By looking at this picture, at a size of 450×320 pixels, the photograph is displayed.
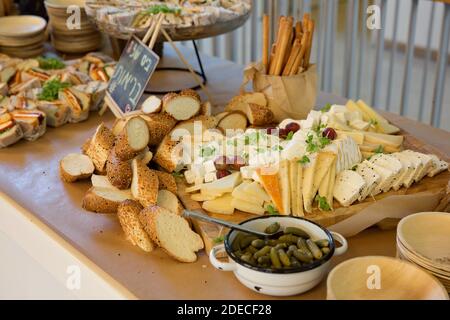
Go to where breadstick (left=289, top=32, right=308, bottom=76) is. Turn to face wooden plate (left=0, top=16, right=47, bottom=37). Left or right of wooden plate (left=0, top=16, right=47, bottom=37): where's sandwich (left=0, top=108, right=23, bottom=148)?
left

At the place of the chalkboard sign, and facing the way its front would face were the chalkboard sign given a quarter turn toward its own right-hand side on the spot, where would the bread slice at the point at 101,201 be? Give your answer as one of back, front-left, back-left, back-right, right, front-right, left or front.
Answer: back-left

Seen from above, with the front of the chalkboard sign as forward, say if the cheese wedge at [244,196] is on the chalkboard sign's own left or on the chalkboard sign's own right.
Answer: on the chalkboard sign's own left

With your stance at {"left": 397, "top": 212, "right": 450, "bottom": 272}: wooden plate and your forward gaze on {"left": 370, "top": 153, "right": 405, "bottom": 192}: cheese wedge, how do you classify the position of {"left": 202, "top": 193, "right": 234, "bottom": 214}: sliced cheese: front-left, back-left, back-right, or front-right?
front-left

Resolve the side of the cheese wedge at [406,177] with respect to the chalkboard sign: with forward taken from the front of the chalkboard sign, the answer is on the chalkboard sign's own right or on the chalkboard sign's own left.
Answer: on the chalkboard sign's own left

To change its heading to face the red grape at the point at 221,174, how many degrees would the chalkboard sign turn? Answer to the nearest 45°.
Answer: approximately 45° to its left

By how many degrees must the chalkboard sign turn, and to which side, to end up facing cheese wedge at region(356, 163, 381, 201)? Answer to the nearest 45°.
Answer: approximately 90° to its left

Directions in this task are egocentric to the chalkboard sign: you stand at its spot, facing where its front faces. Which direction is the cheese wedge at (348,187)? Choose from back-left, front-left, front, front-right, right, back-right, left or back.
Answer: left

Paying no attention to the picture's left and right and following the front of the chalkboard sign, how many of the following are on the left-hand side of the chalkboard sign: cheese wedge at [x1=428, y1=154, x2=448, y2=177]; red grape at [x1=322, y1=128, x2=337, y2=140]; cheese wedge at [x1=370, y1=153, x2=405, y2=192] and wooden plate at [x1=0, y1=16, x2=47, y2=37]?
3

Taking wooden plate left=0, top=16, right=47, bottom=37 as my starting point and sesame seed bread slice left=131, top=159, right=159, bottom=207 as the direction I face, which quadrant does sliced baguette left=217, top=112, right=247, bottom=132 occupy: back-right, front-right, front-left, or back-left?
front-left

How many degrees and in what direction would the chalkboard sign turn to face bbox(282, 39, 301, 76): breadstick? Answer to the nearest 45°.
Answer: approximately 135° to its left

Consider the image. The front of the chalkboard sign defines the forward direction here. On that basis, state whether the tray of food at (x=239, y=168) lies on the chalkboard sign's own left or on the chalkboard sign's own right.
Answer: on the chalkboard sign's own left

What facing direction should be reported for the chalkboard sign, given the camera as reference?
facing the viewer and to the left of the viewer

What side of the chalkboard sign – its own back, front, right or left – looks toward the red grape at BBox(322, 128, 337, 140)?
left

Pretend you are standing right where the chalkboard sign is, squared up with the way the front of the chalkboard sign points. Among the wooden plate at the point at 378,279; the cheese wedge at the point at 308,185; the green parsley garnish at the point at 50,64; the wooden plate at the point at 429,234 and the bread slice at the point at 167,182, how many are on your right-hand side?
1

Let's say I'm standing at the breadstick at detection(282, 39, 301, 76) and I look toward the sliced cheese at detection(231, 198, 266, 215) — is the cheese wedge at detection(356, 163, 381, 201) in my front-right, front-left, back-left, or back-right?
front-left

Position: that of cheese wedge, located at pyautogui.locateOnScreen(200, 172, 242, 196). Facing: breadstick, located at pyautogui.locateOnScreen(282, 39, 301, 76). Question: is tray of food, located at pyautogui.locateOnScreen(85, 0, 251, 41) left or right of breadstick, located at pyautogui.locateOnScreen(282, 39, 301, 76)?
left

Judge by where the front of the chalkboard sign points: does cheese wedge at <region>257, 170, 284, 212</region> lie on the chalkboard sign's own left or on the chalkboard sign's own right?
on the chalkboard sign's own left
